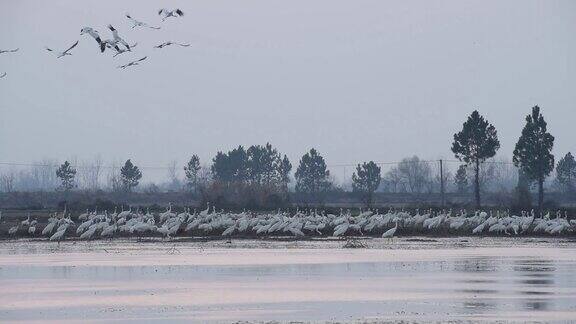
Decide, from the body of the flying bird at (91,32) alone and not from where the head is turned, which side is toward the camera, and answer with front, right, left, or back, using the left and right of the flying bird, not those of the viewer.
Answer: left
